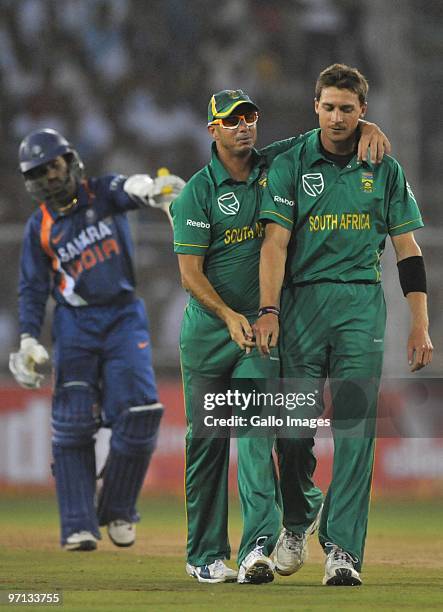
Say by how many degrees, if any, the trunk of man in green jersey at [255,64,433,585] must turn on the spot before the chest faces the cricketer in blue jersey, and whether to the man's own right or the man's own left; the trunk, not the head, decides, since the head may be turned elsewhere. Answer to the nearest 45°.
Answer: approximately 135° to the man's own right

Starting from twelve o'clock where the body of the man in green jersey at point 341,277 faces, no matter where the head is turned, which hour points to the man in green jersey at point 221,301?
the man in green jersey at point 221,301 is roughly at 3 o'clock from the man in green jersey at point 341,277.

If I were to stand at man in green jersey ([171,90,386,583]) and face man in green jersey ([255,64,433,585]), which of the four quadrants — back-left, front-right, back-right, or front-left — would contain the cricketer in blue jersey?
back-left

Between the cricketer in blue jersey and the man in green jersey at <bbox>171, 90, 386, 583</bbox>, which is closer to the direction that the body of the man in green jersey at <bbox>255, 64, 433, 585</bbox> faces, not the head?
the man in green jersey

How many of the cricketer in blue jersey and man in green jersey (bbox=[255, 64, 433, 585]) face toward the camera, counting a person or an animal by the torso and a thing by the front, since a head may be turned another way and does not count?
2

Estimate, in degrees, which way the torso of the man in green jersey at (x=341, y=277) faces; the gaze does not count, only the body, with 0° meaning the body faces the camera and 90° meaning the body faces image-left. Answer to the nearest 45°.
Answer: approximately 0°
